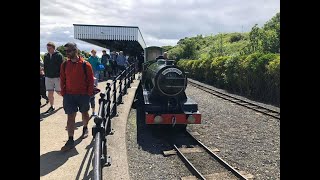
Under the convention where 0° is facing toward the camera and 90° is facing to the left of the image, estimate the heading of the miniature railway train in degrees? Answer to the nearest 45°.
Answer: approximately 0°

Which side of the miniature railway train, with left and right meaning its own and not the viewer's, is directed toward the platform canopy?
back

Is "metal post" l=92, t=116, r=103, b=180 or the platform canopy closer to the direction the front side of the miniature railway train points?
the metal post

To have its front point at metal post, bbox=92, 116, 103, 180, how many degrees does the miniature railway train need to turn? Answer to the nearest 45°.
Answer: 0° — it already faces it

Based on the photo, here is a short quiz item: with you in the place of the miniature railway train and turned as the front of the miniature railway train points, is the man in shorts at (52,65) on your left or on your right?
on your right

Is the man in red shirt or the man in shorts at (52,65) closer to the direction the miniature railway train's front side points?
the man in red shirt

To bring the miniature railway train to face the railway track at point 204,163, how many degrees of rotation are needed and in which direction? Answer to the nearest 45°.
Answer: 0° — it already faces it

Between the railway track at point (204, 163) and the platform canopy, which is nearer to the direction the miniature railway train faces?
the railway track
